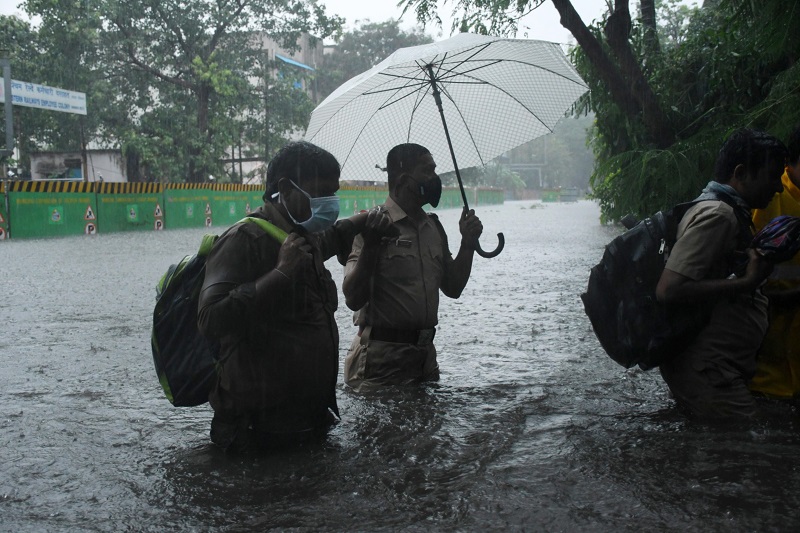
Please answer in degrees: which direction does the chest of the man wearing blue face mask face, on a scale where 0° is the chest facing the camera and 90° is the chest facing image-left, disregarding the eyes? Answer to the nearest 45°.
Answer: approximately 315°

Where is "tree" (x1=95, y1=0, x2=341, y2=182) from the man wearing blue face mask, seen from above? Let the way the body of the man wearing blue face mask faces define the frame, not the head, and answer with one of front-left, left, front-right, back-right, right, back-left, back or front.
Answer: back-left

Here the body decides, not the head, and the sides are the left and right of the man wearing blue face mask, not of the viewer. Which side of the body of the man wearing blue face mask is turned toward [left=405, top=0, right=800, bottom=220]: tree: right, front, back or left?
left

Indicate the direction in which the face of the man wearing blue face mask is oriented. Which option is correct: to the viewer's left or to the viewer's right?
to the viewer's right
